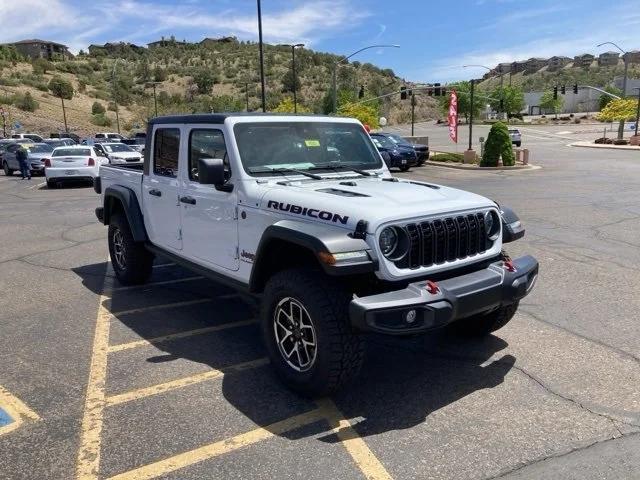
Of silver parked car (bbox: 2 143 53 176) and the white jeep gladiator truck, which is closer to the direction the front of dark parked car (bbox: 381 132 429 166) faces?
the white jeep gladiator truck

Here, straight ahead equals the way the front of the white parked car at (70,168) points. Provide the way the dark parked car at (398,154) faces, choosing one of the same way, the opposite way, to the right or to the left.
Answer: the opposite way

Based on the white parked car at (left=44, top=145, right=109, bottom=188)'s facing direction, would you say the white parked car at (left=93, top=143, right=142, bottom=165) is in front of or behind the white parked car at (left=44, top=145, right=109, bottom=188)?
in front

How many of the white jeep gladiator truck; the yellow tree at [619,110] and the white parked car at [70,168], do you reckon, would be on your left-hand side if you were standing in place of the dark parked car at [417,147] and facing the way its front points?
1

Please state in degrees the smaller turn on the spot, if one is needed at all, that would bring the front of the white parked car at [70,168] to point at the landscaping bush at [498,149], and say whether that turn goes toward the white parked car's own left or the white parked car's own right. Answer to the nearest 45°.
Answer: approximately 90° to the white parked car's own right

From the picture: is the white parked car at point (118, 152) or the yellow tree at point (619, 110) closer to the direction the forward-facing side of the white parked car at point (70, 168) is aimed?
the white parked car

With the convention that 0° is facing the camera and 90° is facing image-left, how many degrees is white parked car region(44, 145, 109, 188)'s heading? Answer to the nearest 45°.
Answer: approximately 180°

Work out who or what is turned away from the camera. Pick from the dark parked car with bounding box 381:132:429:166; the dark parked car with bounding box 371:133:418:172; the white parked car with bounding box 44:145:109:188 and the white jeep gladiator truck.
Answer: the white parked car

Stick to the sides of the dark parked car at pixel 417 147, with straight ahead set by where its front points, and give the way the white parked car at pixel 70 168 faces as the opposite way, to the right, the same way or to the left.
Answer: the opposite way

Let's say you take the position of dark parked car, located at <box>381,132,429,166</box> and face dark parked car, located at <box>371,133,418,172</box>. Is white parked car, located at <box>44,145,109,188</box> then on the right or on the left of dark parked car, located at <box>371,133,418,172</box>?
right
